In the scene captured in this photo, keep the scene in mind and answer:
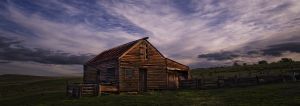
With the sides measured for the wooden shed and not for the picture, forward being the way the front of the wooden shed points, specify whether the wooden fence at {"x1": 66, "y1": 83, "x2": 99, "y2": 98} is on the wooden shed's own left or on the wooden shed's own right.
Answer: on the wooden shed's own right

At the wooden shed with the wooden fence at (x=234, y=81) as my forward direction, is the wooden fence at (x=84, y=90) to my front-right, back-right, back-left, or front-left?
back-right

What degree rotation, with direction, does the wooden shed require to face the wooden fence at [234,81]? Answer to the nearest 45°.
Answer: approximately 45° to its left

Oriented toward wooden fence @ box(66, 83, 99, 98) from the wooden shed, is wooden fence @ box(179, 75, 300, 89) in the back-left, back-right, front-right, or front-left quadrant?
back-left
